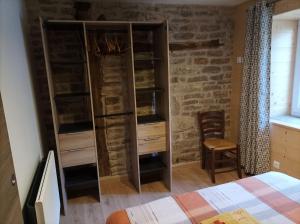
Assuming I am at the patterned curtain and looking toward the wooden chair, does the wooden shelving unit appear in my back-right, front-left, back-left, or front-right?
front-left

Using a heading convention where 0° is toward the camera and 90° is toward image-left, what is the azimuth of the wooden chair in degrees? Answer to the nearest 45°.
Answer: approximately 315°

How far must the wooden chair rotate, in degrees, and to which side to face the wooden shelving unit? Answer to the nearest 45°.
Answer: approximately 90° to its right
